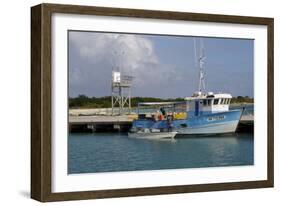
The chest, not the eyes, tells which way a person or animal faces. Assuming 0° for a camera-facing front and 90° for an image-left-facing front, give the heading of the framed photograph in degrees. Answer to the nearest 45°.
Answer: approximately 315°
